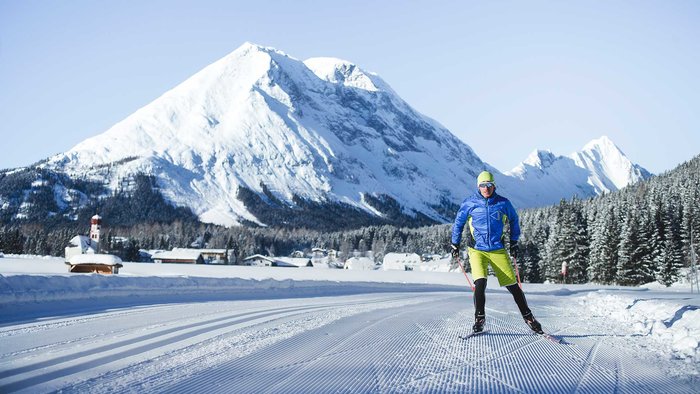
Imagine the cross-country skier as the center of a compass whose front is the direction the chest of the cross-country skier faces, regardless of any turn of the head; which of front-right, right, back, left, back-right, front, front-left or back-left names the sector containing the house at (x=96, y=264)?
back-right

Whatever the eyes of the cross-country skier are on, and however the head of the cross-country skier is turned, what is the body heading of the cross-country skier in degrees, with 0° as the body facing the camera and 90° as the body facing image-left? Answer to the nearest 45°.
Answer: approximately 0°
